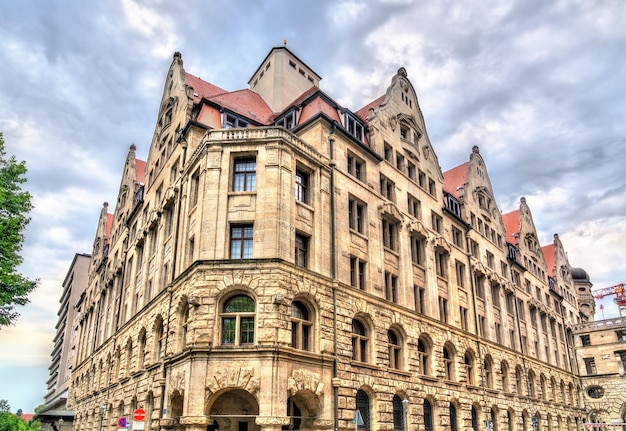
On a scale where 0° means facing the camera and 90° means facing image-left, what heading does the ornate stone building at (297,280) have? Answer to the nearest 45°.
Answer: approximately 0°
